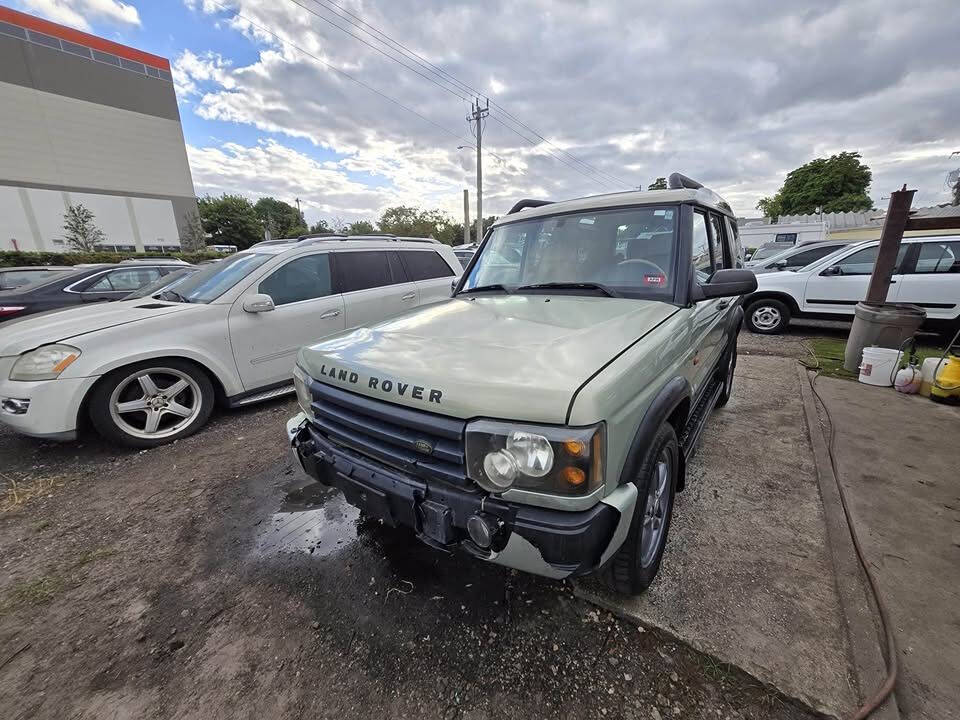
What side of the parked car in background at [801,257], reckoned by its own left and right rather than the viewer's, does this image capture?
left

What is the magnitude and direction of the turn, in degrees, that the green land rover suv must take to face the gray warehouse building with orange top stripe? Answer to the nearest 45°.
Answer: approximately 90° to its right

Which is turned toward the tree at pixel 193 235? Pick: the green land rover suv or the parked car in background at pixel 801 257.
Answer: the parked car in background

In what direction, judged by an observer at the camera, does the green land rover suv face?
facing the viewer and to the left of the viewer

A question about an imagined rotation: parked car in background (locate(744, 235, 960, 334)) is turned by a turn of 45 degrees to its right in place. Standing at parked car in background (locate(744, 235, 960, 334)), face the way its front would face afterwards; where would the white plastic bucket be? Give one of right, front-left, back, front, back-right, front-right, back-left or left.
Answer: back-left

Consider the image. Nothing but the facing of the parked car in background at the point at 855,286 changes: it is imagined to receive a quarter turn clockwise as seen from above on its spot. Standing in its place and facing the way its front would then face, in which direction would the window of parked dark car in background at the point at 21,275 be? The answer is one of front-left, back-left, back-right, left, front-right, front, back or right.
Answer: back-left

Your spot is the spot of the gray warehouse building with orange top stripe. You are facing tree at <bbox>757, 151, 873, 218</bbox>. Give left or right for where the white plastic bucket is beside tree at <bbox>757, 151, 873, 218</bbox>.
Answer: right

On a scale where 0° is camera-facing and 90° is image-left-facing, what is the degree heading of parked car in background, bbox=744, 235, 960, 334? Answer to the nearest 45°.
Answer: approximately 90°

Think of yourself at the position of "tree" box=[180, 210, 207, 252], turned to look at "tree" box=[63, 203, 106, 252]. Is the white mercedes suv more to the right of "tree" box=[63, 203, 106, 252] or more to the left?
left

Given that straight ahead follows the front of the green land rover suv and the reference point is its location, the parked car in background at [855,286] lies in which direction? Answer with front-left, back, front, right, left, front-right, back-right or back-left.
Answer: back

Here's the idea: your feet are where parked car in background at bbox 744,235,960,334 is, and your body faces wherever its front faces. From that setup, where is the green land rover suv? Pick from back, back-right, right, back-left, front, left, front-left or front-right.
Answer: left

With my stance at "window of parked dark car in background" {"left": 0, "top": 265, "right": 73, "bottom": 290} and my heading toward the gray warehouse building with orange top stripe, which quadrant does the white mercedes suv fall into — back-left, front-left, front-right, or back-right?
back-right

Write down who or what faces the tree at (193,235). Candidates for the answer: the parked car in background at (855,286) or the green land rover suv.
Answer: the parked car in background

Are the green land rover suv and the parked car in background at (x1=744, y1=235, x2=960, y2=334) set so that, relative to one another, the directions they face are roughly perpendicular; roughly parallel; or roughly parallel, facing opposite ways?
roughly perpendicular

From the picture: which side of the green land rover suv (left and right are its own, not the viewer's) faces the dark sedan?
right

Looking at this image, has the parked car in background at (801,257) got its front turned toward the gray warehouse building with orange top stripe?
yes

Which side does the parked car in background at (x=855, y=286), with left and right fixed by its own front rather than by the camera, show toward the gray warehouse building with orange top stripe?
front
